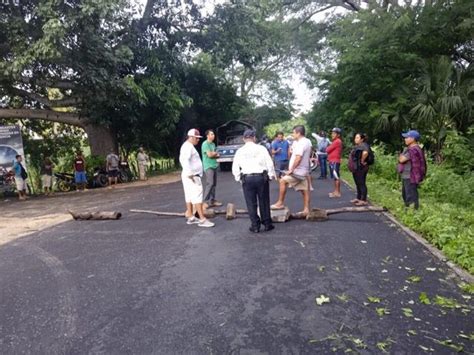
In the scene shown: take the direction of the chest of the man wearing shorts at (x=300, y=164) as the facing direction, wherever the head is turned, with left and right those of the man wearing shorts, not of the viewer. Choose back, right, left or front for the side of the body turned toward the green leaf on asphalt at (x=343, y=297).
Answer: left

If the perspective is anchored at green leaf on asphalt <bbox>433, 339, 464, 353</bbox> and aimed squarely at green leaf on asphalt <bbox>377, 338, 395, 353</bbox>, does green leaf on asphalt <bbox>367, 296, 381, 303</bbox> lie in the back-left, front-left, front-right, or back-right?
front-right

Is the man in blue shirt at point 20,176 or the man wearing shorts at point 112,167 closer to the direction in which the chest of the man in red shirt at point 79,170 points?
the man in blue shirt

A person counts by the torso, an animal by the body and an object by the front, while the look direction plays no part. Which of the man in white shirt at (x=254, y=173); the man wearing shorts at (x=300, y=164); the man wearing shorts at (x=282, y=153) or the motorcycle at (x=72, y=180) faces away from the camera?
the man in white shirt

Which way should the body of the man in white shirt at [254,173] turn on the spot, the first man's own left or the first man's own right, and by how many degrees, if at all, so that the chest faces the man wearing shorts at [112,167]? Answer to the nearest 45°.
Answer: approximately 45° to the first man's own left

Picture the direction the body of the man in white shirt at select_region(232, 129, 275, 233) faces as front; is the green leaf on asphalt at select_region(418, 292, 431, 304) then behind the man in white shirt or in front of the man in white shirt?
behind

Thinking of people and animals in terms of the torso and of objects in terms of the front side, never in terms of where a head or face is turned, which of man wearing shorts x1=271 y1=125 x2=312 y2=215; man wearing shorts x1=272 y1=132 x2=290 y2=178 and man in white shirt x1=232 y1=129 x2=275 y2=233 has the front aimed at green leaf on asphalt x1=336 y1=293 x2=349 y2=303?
man wearing shorts x1=272 y1=132 x2=290 y2=178

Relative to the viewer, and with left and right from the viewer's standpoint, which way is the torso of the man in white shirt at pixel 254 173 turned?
facing away from the viewer

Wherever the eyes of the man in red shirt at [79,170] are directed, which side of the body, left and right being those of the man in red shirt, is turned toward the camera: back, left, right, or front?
front
